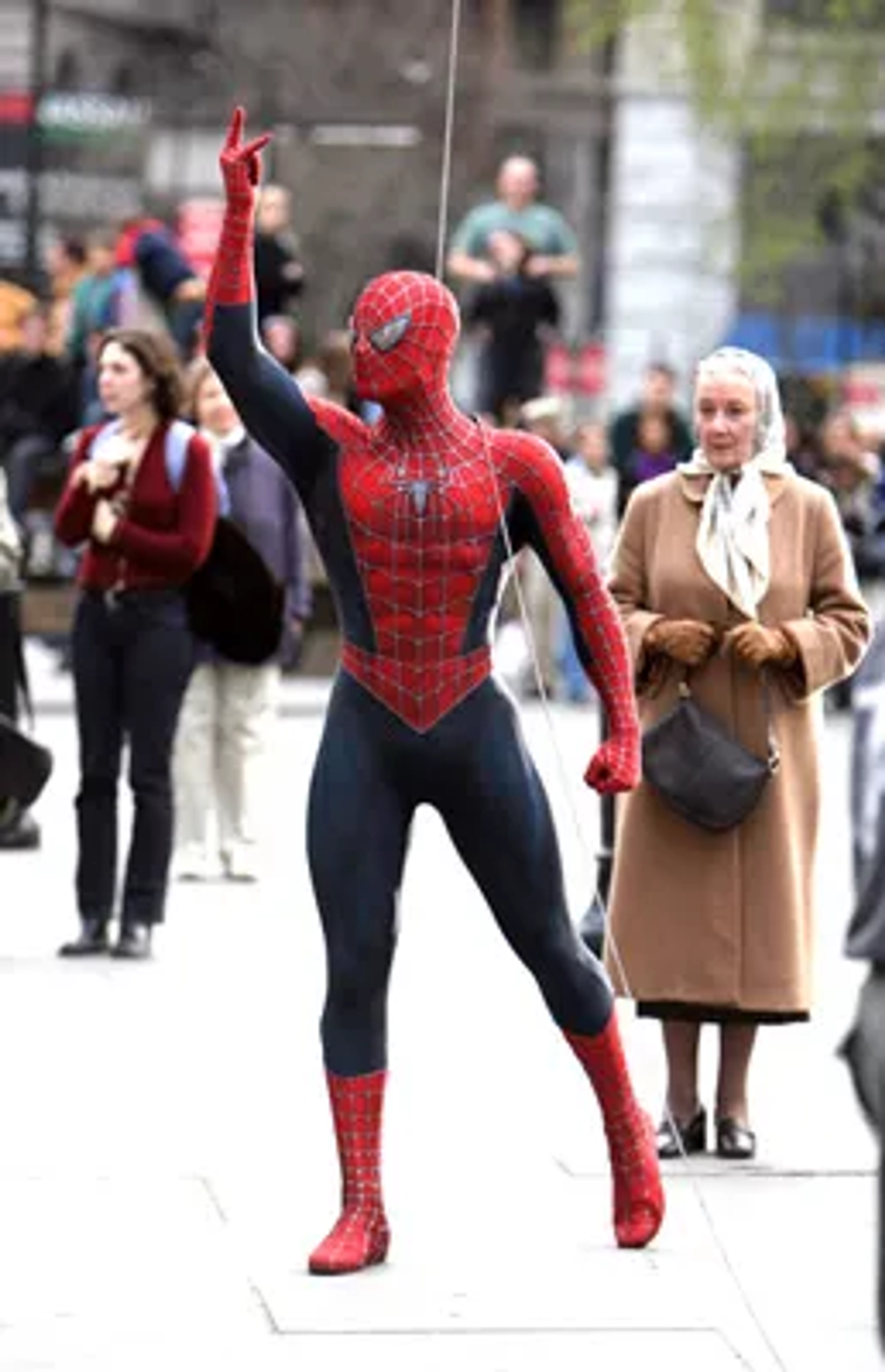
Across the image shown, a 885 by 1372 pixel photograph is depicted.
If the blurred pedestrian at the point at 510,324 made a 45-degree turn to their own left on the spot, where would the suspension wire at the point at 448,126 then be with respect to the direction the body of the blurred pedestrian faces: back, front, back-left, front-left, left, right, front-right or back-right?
front-right

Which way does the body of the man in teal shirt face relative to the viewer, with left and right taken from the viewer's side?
facing the viewer

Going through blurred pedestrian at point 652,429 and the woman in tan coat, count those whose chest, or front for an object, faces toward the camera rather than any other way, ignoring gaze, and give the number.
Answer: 2

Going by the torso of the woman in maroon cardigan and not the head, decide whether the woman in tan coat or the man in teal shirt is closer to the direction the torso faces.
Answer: the woman in tan coat

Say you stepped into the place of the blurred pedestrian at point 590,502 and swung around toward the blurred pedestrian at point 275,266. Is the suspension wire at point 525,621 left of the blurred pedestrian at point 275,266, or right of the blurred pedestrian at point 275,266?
left

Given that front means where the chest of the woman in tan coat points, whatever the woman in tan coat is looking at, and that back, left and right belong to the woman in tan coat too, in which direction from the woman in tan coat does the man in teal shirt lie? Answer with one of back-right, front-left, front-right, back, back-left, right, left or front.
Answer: back

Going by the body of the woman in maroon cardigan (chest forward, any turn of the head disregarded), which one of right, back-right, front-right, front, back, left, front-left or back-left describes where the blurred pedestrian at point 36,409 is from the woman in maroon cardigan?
back-right

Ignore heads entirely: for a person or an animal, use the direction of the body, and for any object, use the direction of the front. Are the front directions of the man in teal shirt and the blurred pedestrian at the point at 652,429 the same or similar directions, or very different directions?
same or similar directions

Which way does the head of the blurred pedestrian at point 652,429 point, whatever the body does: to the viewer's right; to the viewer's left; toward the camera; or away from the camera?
toward the camera

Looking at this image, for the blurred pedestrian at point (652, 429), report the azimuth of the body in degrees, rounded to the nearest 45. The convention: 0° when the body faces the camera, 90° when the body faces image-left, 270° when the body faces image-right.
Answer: approximately 0°

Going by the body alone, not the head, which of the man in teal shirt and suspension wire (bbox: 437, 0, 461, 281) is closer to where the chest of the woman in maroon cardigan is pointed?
the suspension wire
